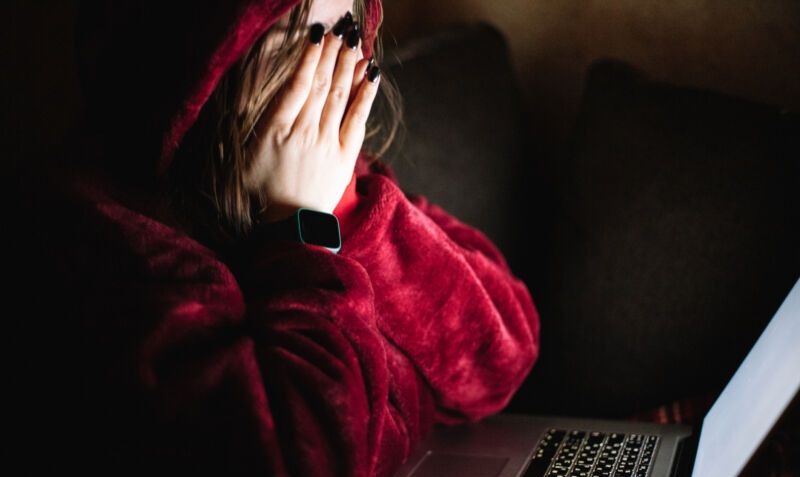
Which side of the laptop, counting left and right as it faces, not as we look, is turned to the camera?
left
